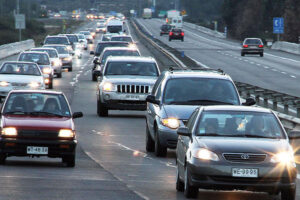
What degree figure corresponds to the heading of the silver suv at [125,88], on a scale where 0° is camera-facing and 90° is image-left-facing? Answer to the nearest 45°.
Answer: approximately 0°

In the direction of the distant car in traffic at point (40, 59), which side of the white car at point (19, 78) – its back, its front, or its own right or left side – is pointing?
back

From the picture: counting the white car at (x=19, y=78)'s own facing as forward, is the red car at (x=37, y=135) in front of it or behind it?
in front

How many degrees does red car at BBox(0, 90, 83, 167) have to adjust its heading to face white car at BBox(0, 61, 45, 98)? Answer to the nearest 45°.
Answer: approximately 180°

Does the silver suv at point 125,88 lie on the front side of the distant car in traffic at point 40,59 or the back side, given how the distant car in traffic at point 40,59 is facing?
on the front side

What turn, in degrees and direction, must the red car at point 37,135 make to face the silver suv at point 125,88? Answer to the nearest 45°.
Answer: approximately 180°

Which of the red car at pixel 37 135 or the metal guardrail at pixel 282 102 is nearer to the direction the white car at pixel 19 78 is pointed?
the red car

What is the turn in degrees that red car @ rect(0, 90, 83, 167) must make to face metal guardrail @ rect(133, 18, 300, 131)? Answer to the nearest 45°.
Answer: approximately 135° to its left

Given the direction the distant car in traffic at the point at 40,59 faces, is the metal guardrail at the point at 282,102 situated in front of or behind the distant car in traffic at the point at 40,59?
in front
